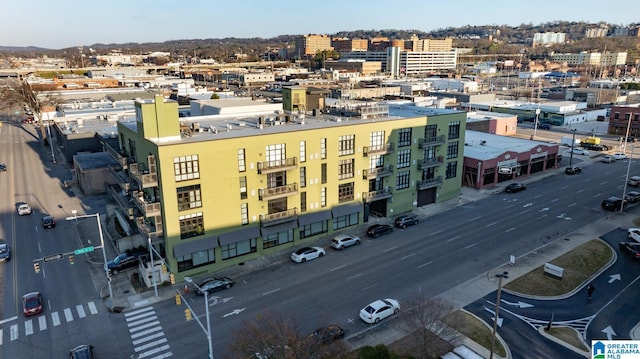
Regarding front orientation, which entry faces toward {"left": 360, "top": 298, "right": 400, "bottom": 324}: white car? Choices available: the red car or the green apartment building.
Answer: the green apartment building

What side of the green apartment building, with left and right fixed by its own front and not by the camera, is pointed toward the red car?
right

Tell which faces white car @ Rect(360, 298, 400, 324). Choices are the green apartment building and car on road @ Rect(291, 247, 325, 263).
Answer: the green apartment building

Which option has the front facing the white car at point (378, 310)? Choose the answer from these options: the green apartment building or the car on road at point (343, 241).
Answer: the green apartment building
